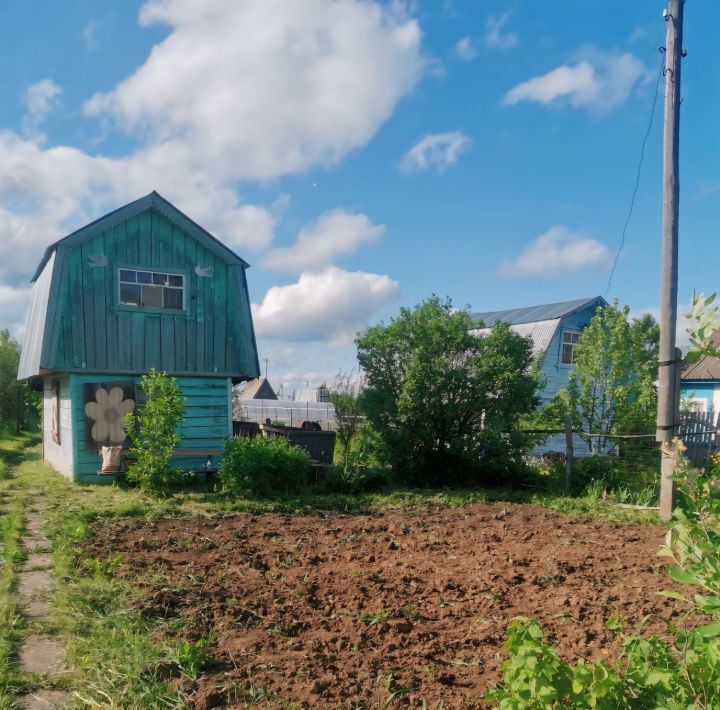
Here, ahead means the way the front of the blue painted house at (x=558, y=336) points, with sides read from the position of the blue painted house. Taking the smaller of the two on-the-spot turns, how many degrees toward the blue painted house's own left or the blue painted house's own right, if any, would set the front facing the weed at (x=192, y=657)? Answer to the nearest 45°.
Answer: approximately 45° to the blue painted house's own right

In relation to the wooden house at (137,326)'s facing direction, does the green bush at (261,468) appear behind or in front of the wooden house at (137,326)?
in front

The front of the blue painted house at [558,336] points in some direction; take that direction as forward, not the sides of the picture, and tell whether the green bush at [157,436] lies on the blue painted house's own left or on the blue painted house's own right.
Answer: on the blue painted house's own right

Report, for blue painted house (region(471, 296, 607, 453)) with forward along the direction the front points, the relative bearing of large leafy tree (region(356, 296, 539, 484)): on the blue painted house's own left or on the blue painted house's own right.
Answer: on the blue painted house's own right

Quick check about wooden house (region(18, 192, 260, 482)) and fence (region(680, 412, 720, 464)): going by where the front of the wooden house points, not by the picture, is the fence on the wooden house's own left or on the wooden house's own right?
on the wooden house's own left

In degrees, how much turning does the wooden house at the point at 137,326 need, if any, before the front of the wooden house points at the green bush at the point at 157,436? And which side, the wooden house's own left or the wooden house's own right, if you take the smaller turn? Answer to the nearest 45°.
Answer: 0° — it already faces it

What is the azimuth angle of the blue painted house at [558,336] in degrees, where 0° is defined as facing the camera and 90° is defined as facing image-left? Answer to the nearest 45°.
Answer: approximately 315°

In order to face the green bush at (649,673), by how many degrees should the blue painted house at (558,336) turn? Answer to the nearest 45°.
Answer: approximately 45° to its right

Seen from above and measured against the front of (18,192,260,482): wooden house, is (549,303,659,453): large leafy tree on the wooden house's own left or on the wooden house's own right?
on the wooden house's own left

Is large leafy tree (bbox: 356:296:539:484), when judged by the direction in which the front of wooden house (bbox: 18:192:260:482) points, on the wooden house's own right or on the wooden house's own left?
on the wooden house's own left
